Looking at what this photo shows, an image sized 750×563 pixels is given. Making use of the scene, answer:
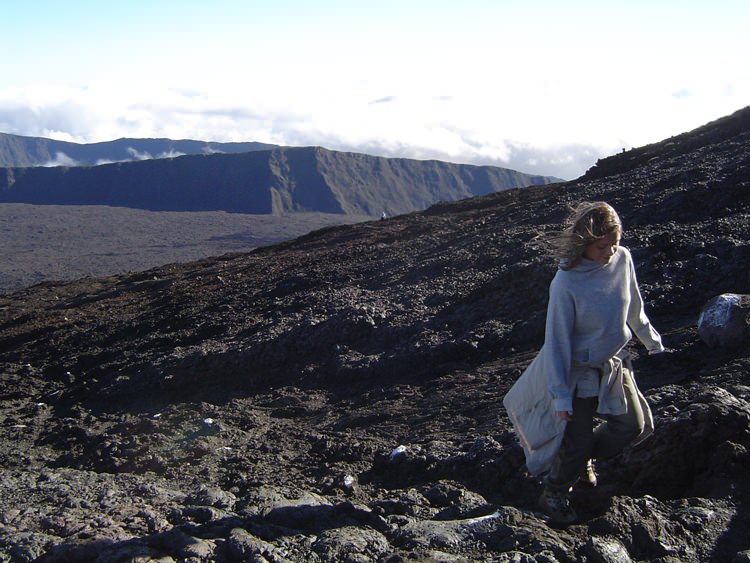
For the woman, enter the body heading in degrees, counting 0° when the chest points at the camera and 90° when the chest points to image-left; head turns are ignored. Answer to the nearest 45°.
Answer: approximately 315°

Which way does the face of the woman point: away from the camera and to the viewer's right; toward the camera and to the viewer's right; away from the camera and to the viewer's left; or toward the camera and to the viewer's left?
toward the camera and to the viewer's right

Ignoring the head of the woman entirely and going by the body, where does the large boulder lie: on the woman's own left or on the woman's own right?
on the woman's own left
